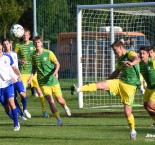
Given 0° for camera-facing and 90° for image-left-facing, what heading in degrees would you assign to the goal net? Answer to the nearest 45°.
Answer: approximately 45°

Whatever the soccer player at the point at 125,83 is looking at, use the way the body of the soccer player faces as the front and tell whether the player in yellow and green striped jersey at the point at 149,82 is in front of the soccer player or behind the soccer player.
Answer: behind

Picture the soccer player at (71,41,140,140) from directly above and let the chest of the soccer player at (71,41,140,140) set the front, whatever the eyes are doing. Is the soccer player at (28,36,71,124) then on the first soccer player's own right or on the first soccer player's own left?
on the first soccer player's own right

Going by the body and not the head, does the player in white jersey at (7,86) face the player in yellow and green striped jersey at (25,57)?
no

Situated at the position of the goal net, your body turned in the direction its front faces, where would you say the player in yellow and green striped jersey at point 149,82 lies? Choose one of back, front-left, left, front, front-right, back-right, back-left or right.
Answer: front-left

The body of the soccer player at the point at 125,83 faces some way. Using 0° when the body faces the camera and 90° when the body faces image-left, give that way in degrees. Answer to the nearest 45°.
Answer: approximately 45°

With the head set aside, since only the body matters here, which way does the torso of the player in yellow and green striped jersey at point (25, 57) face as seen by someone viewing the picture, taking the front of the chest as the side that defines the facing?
toward the camera

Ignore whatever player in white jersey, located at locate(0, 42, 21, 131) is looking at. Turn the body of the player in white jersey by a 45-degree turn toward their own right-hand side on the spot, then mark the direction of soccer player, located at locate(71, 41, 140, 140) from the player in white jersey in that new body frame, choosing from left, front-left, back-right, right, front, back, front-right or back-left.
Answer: left

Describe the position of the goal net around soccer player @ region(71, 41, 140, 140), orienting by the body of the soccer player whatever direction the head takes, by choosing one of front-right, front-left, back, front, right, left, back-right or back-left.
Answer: back-right
